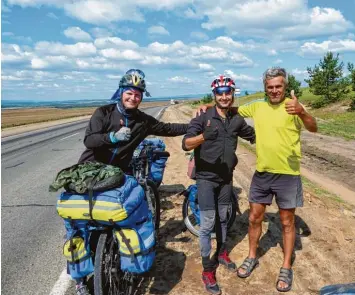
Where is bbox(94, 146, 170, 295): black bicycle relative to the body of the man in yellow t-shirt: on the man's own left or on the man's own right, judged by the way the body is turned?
on the man's own right

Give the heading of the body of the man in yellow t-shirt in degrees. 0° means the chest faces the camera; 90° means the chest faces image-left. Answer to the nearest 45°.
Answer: approximately 0°
